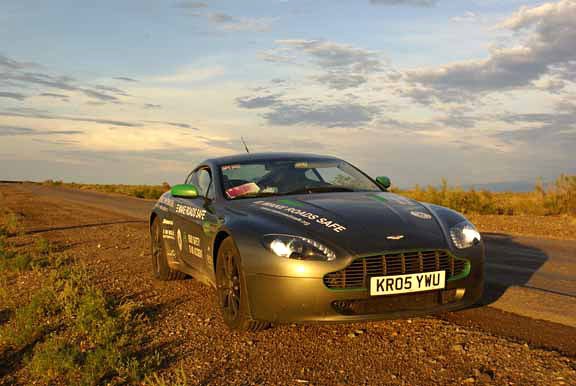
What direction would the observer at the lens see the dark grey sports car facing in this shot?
facing the viewer and to the right of the viewer

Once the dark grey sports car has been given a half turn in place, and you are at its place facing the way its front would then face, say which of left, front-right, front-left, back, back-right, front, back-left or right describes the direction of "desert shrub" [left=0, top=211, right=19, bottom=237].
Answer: front

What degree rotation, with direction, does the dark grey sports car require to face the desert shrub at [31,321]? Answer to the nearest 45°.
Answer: approximately 135° to its right

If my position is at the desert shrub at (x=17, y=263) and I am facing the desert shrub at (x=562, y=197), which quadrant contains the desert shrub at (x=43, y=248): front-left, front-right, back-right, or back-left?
front-left

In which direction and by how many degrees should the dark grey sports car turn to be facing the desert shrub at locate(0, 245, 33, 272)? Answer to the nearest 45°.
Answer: approximately 180°

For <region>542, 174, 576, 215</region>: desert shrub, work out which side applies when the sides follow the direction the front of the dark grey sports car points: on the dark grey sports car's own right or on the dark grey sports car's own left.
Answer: on the dark grey sports car's own left
